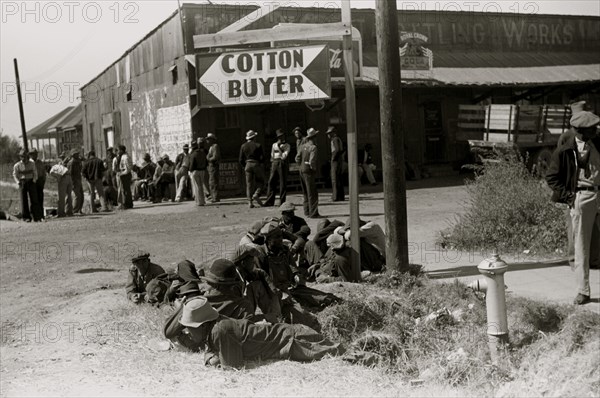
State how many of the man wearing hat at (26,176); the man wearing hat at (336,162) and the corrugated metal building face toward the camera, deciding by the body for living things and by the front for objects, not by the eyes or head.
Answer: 2

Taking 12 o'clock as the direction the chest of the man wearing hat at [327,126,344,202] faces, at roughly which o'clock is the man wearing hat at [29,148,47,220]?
the man wearing hat at [29,148,47,220] is roughly at 12 o'clock from the man wearing hat at [327,126,344,202].

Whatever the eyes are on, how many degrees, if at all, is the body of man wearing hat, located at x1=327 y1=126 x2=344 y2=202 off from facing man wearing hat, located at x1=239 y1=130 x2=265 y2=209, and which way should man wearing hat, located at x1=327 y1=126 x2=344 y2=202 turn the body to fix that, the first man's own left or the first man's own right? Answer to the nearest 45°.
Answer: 0° — they already face them

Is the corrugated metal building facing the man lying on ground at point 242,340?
yes

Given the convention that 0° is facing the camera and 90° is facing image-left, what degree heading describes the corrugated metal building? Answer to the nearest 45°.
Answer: approximately 0°

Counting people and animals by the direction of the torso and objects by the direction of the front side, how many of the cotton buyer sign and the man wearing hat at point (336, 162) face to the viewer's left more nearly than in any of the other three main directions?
1

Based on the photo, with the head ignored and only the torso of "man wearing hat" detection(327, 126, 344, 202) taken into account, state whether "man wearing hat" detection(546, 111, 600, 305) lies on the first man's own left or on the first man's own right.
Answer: on the first man's own left

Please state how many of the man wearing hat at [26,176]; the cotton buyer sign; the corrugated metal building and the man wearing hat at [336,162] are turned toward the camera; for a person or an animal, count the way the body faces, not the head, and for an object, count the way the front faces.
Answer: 3

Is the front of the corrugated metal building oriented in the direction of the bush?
yes
